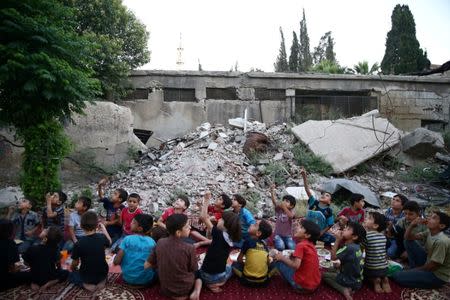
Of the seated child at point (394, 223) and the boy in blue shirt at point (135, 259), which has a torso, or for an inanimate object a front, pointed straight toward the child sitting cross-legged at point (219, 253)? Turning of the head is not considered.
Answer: the seated child

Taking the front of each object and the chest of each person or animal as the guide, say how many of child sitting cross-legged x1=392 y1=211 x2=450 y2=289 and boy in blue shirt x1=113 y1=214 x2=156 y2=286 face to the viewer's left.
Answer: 1

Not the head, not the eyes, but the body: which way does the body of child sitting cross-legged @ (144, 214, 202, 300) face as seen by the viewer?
away from the camera

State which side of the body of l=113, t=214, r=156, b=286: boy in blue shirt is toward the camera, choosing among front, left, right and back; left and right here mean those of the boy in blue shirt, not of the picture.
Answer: back

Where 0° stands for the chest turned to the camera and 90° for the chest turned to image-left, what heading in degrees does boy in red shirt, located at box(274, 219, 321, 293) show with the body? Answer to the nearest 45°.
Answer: approximately 135°

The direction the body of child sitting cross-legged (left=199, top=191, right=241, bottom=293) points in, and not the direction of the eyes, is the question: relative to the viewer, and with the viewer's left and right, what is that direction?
facing away from the viewer and to the left of the viewer

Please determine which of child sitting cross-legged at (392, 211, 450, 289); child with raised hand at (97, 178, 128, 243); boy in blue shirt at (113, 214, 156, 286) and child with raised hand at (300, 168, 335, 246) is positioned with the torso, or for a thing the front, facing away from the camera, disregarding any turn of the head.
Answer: the boy in blue shirt

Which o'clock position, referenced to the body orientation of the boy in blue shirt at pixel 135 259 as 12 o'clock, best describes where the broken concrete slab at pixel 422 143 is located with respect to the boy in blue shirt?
The broken concrete slab is roughly at 2 o'clock from the boy in blue shirt.

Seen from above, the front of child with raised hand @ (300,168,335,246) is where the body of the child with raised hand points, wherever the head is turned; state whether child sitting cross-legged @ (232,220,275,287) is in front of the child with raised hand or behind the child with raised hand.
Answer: in front

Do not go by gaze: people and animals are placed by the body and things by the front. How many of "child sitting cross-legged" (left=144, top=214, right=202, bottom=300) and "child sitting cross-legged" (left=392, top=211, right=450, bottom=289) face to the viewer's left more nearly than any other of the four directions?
1

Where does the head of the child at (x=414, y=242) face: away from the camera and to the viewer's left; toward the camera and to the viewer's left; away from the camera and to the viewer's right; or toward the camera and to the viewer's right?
toward the camera and to the viewer's left

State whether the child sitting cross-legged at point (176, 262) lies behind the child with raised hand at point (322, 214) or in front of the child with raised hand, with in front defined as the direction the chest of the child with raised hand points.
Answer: in front

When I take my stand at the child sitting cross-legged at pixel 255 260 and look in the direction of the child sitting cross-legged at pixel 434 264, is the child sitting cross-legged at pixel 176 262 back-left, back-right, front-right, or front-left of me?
back-right

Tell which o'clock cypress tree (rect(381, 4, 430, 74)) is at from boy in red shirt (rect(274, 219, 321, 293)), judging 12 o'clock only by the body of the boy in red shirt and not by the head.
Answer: The cypress tree is roughly at 2 o'clock from the boy in red shirt.

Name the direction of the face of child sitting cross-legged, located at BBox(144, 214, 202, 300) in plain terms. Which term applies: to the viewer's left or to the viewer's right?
to the viewer's right
